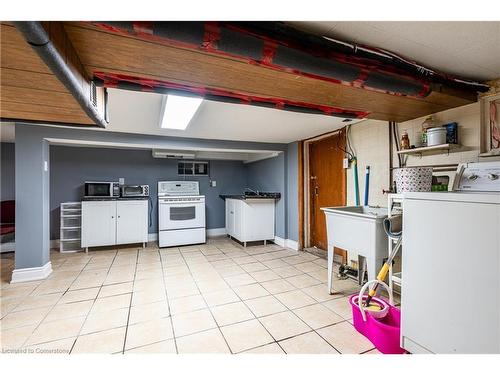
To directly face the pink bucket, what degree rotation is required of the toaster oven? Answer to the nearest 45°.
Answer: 0° — it already faces it

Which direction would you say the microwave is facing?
toward the camera

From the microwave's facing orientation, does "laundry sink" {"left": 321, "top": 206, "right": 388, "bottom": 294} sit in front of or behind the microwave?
in front

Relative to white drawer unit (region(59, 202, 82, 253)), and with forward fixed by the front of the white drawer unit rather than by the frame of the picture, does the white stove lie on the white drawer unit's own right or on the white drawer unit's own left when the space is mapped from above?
on the white drawer unit's own left

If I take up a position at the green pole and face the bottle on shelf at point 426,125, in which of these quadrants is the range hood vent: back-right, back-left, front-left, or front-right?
back-right

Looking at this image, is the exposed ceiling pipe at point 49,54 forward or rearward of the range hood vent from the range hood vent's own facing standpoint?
forward

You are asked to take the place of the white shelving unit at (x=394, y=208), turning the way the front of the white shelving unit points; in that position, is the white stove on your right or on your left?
on your right

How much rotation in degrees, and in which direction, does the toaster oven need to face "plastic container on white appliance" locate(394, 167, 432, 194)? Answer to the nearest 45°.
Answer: approximately 45° to its left

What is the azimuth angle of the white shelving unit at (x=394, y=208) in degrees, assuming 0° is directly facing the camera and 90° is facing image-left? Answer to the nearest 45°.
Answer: approximately 45°

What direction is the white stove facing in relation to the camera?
toward the camera
